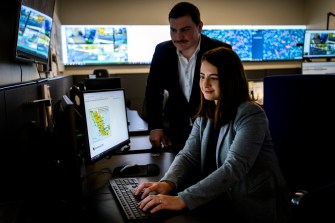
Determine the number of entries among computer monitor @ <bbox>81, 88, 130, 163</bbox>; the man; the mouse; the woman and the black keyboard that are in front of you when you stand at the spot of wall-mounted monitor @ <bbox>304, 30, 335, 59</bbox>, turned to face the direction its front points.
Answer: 5

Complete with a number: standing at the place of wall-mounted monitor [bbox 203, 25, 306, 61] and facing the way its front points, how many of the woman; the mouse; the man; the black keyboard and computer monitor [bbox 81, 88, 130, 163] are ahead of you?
5

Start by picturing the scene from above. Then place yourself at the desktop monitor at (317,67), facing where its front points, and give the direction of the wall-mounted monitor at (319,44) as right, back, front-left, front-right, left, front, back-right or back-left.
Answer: back

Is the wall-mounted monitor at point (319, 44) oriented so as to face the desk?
yes

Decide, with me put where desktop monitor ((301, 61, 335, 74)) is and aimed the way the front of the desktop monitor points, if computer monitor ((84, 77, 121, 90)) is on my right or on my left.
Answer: on my right

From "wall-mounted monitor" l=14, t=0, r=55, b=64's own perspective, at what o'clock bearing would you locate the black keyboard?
The black keyboard is roughly at 1 o'clock from the wall-mounted monitor.

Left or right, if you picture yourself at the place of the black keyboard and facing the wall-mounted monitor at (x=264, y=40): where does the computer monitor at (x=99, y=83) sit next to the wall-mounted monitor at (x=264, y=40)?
left

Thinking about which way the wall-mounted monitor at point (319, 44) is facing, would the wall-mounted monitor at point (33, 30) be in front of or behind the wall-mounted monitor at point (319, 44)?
in front

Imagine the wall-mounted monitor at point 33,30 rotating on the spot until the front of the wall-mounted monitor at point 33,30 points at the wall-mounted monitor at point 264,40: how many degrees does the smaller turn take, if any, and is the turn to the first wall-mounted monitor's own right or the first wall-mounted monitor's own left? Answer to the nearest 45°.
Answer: approximately 90° to the first wall-mounted monitor's own left

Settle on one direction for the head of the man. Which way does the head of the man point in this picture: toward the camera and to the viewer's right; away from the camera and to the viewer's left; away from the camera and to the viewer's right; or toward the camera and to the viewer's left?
toward the camera and to the viewer's left

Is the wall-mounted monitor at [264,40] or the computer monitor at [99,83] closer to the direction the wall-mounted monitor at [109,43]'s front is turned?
the computer monitor

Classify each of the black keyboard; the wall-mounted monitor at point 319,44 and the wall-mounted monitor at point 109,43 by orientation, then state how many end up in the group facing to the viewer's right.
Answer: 1

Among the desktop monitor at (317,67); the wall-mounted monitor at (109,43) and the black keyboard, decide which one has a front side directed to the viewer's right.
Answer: the black keyboard
